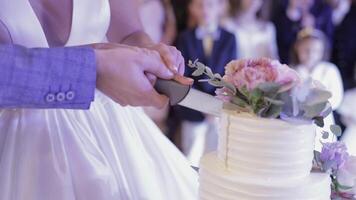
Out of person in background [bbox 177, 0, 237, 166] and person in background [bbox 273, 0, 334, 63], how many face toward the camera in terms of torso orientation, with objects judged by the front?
2

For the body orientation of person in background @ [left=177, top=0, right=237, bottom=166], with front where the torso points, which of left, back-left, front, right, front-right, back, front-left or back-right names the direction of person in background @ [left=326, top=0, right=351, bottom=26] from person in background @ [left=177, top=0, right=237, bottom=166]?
back-left

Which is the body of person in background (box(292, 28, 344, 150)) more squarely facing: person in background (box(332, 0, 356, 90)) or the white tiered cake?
the white tiered cake

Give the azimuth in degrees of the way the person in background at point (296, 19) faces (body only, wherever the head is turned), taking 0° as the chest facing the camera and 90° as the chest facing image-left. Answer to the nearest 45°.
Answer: approximately 0°
